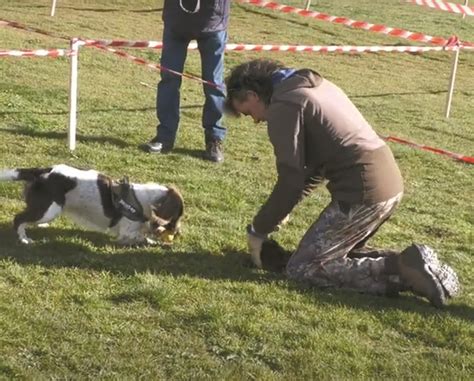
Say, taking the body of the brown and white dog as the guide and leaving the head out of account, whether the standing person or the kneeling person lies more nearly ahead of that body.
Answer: the kneeling person

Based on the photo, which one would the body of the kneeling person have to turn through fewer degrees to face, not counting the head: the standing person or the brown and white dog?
the brown and white dog

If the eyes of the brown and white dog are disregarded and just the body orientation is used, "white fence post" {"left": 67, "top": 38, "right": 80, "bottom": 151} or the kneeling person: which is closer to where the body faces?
the kneeling person

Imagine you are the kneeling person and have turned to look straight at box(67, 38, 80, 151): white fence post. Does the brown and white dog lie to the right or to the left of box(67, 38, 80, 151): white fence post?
left

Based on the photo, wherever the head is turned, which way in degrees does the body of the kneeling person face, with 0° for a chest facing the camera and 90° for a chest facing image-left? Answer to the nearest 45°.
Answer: approximately 90°

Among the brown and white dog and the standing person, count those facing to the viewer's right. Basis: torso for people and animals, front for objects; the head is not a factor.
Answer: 1

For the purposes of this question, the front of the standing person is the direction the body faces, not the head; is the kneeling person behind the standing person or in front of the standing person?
in front

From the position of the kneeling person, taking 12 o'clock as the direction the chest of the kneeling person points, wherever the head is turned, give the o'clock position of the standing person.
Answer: The standing person is roughly at 2 o'clock from the kneeling person.

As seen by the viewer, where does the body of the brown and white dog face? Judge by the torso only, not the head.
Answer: to the viewer's right

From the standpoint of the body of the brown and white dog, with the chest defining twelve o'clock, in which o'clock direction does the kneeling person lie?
The kneeling person is roughly at 1 o'clock from the brown and white dog.

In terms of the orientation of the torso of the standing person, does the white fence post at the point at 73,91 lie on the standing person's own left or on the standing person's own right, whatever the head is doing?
on the standing person's own right

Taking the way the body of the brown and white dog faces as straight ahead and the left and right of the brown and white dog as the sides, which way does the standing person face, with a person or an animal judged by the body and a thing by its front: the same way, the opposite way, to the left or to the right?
to the right

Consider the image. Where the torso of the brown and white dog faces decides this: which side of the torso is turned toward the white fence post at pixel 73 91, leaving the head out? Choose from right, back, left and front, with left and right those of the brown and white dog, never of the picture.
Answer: left
